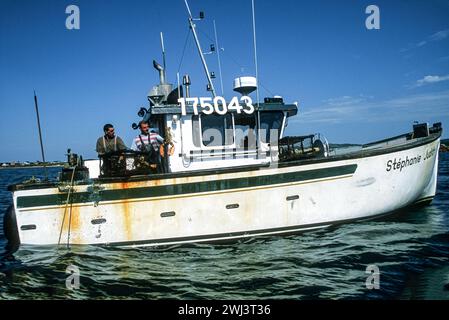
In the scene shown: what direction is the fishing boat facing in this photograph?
to the viewer's right

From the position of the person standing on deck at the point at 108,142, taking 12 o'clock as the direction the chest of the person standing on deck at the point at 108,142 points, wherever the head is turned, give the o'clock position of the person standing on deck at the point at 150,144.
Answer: the person standing on deck at the point at 150,144 is roughly at 9 o'clock from the person standing on deck at the point at 108,142.

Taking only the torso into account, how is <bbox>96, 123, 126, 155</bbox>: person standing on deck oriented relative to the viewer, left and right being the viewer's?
facing the viewer and to the right of the viewer
